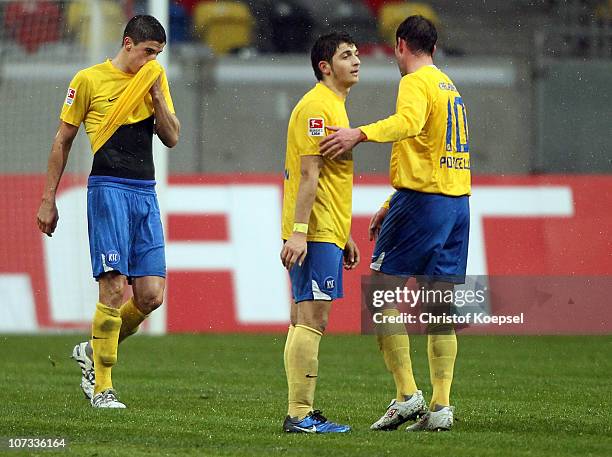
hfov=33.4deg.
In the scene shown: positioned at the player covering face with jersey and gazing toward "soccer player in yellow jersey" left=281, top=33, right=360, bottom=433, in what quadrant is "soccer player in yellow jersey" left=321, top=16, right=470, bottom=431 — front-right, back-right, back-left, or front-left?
front-left

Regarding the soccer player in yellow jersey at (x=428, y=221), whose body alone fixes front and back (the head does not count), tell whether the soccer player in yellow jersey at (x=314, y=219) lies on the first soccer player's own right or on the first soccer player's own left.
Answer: on the first soccer player's own left

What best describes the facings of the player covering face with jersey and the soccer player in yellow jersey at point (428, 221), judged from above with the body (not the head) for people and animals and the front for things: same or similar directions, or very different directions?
very different directions

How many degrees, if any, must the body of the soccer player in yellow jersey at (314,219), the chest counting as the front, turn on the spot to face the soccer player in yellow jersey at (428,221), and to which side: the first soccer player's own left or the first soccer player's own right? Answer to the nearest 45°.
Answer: approximately 45° to the first soccer player's own left

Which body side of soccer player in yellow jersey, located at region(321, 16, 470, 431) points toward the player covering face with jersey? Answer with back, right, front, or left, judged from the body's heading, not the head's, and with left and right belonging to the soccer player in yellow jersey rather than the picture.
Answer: front

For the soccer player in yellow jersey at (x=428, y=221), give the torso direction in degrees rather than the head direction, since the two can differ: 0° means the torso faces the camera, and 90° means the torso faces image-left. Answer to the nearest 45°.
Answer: approximately 135°

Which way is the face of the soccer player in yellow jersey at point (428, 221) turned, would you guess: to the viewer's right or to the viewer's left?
to the viewer's left

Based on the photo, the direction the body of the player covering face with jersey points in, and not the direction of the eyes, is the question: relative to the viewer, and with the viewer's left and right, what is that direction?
facing the viewer and to the right of the viewer
